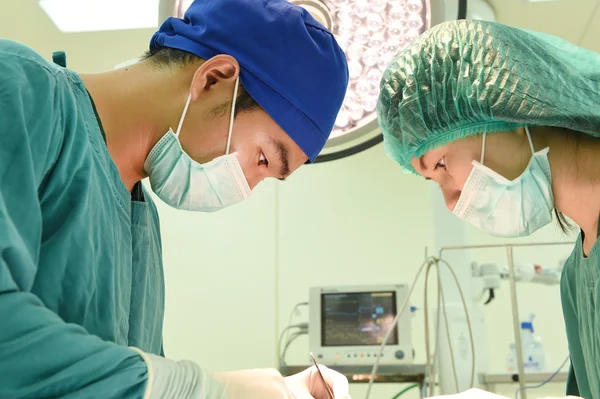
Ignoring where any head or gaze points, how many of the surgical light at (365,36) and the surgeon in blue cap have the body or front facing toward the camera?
1

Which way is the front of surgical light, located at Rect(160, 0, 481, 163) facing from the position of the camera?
facing the viewer

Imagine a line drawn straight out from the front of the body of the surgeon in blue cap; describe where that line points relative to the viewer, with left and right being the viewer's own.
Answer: facing to the right of the viewer

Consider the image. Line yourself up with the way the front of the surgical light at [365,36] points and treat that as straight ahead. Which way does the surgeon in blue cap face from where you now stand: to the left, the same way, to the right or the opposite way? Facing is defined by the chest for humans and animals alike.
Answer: to the left

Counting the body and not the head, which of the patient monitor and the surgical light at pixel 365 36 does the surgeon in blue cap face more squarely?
the surgical light

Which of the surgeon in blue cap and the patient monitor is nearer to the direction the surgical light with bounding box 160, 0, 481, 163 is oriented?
the surgeon in blue cap

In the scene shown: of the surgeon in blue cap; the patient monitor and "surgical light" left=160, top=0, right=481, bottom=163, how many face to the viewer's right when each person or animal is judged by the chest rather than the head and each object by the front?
1

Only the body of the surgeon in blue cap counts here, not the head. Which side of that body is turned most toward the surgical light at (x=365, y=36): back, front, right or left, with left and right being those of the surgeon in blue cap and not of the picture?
front

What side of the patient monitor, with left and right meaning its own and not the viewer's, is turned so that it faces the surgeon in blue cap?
front

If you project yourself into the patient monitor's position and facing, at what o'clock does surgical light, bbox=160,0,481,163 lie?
The surgical light is roughly at 12 o'clock from the patient monitor.

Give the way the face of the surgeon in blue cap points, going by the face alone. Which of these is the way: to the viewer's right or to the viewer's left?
to the viewer's right

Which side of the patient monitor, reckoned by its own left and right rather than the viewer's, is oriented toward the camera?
front

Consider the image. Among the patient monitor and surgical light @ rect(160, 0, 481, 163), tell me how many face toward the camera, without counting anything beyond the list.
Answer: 2

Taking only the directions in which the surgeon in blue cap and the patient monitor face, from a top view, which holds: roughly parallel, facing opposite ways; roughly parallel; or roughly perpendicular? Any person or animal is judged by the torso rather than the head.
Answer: roughly perpendicular
